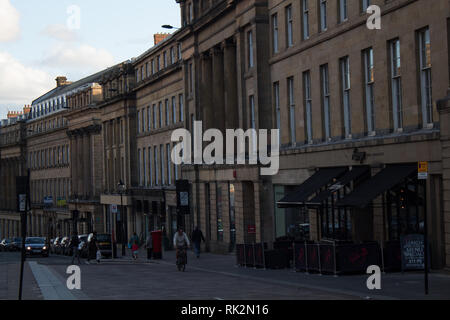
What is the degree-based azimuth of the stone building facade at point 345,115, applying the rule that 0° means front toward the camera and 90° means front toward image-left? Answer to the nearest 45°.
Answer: approximately 45°

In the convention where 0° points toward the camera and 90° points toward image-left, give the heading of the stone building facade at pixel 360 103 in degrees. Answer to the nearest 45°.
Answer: approximately 45°

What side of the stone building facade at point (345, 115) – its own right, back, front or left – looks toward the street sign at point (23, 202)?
front

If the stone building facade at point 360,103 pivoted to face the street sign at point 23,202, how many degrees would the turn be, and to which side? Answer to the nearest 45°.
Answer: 0° — it already faces it
